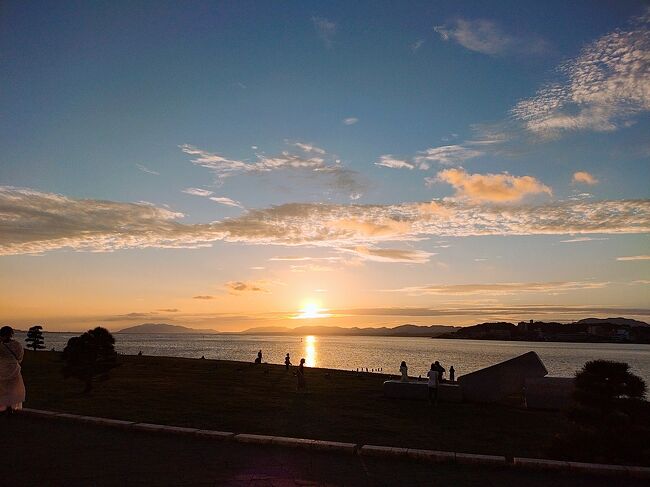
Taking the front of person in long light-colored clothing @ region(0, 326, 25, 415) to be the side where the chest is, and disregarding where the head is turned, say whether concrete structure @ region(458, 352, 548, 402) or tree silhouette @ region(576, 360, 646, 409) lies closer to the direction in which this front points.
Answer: the concrete structure
